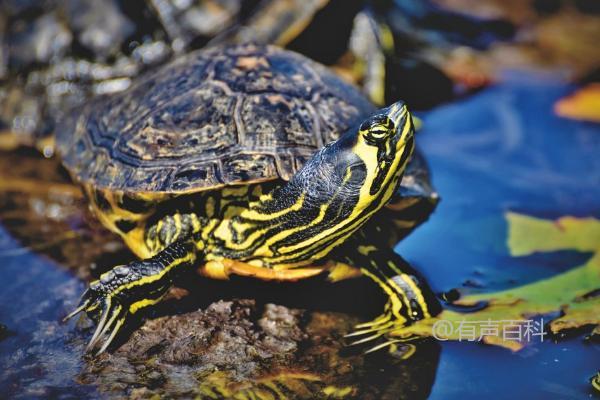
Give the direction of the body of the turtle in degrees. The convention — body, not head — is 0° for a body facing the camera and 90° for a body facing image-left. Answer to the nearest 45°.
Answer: approximately 315°

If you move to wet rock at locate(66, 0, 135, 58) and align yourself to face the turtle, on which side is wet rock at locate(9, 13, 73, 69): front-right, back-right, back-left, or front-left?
back-right

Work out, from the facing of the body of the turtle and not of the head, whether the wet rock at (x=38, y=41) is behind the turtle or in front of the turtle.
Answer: behind

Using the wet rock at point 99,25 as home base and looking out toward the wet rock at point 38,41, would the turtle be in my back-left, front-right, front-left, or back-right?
back-left

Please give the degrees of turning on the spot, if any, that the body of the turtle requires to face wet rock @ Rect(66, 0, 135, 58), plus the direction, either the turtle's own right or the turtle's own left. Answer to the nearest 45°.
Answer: approximately 135° to the turtle's own left
